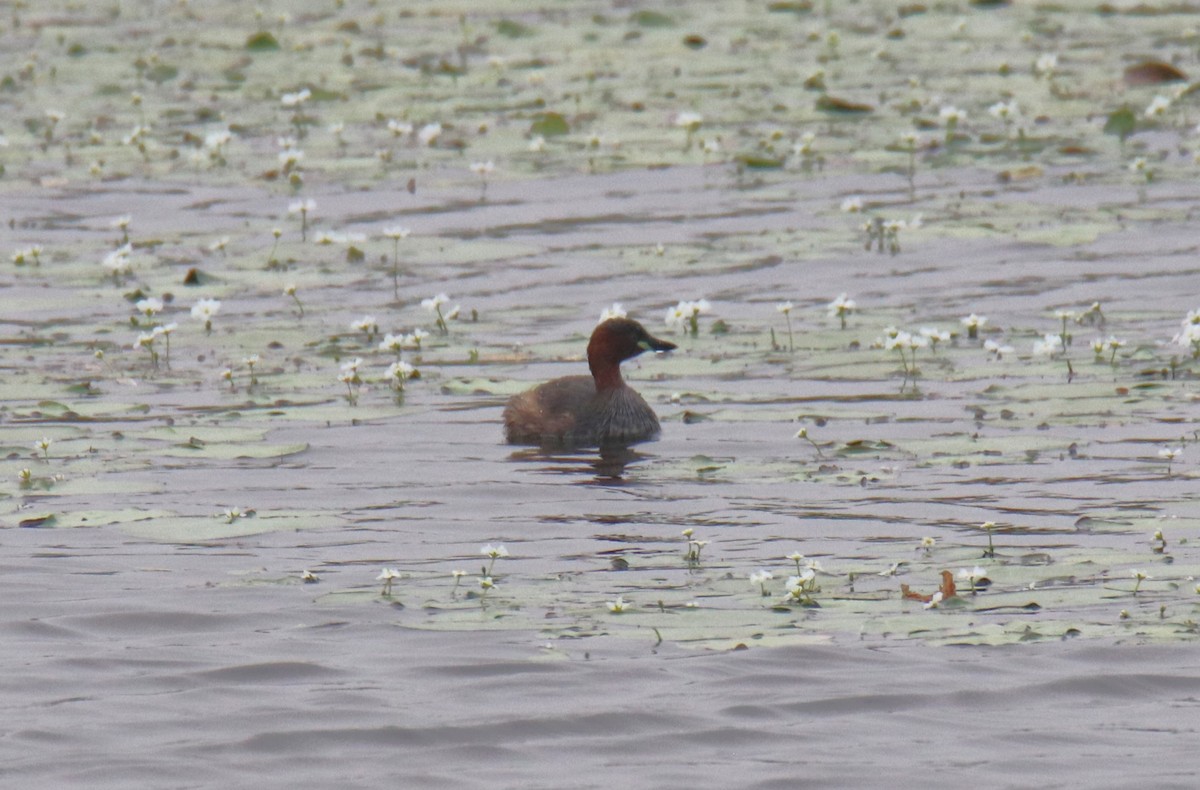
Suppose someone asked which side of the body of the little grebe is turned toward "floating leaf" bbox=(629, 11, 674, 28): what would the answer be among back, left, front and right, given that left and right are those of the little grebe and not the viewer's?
left

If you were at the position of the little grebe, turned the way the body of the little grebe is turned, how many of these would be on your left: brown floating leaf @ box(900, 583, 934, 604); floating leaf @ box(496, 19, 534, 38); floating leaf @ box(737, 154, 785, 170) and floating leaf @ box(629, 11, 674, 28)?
3

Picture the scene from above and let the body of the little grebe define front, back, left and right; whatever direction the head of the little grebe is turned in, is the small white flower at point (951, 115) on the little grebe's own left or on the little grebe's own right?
on the little grebe's own left

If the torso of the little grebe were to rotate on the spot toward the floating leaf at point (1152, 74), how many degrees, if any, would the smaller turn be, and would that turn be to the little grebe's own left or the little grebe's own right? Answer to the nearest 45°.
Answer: approximately 45° to the little grebe's own left

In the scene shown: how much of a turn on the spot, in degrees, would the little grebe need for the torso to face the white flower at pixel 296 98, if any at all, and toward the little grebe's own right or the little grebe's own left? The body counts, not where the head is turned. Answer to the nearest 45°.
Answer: approximately 90° to the little grebe's own left

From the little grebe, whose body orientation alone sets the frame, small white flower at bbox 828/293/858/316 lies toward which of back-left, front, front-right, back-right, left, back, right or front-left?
front-left

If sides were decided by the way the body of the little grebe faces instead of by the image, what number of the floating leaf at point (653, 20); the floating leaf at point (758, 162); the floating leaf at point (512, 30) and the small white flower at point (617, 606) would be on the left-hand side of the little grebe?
3

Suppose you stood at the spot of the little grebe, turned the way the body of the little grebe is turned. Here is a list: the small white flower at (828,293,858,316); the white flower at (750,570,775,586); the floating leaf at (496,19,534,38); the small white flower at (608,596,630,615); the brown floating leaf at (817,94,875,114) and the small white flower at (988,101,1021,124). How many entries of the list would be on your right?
2

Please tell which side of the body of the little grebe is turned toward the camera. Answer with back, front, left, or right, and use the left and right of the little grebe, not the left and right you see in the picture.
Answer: right

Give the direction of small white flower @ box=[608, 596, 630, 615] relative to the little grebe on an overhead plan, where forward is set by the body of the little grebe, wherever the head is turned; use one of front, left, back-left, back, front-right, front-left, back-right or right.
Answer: right

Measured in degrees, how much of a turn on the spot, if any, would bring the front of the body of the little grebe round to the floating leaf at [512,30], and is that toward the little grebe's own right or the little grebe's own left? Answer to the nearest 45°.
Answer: approximately 90° to the little grebe's own left

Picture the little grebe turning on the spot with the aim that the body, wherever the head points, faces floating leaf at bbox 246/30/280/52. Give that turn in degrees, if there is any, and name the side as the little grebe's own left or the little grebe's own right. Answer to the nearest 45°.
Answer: approximately 90° to the little grebe's own left

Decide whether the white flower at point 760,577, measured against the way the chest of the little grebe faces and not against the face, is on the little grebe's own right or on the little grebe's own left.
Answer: on the little grebe's own right
